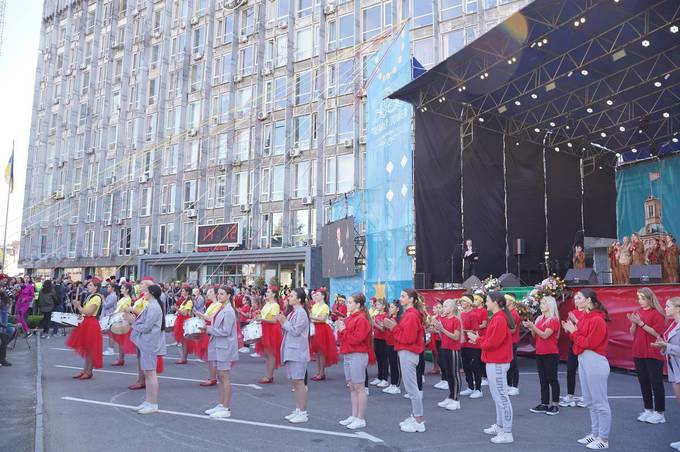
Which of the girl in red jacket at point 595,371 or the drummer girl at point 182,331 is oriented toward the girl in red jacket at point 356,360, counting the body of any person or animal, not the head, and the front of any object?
the girl in red jacket at point 595,371

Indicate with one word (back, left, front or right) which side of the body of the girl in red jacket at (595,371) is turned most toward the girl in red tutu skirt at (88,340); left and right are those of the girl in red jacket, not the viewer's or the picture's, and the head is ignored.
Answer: front

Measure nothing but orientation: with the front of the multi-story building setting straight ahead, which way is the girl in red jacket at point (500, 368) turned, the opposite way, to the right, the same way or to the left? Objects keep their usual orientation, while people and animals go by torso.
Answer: to the right

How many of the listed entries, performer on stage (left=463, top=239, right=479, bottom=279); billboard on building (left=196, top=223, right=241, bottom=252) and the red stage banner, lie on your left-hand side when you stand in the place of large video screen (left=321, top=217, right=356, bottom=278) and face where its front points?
2

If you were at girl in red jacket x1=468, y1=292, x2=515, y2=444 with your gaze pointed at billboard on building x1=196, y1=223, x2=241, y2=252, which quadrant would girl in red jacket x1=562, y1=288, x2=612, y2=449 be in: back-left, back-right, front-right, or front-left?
back-right

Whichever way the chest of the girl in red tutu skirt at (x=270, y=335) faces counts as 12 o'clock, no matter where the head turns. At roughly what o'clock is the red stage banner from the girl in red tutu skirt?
The red stage banner is roughly at 6 o'clock from the girl in red tutu skirt.

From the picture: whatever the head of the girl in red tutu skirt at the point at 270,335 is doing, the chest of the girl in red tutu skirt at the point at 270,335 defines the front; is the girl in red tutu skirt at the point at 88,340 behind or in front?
in front

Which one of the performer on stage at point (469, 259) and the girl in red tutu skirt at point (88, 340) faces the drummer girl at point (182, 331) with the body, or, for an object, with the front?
the performer on stage

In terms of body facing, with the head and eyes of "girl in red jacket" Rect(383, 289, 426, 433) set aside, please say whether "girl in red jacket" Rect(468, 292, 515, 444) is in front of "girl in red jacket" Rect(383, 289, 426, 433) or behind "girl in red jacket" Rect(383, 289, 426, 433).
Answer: behind

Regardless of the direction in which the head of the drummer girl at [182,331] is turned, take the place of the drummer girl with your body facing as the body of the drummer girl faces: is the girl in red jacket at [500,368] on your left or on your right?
on your left

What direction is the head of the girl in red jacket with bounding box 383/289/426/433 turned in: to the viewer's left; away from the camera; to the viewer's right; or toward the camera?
to the viewer's left

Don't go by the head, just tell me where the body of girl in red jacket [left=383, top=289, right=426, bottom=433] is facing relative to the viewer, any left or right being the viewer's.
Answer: facing to the left of the viewer

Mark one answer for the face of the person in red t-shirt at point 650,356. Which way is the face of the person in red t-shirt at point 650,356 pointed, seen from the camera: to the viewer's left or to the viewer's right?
to the viewer's left
